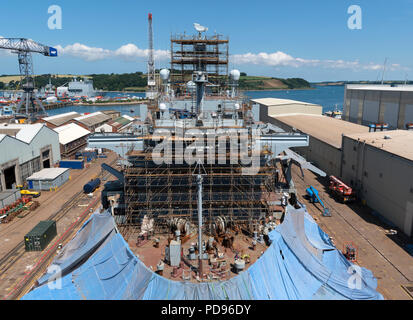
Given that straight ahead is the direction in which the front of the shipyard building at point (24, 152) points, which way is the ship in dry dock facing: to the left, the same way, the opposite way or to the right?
to the right

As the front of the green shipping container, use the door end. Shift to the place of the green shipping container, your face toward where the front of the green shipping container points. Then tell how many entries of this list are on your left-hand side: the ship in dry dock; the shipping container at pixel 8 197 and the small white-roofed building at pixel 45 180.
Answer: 1

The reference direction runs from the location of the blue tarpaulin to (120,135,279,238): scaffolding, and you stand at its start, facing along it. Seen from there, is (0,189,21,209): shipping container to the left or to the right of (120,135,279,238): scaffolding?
left

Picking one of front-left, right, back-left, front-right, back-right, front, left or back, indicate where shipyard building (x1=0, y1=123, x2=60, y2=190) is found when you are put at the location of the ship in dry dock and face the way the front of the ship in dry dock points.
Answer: back-right

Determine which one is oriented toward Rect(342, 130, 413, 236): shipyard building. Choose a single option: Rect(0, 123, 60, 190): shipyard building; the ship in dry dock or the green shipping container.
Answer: Rect(0, 123, 60, 190): shipyard building

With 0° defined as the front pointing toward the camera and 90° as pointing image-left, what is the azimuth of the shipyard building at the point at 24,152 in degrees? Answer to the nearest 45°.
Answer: approximately 315°
